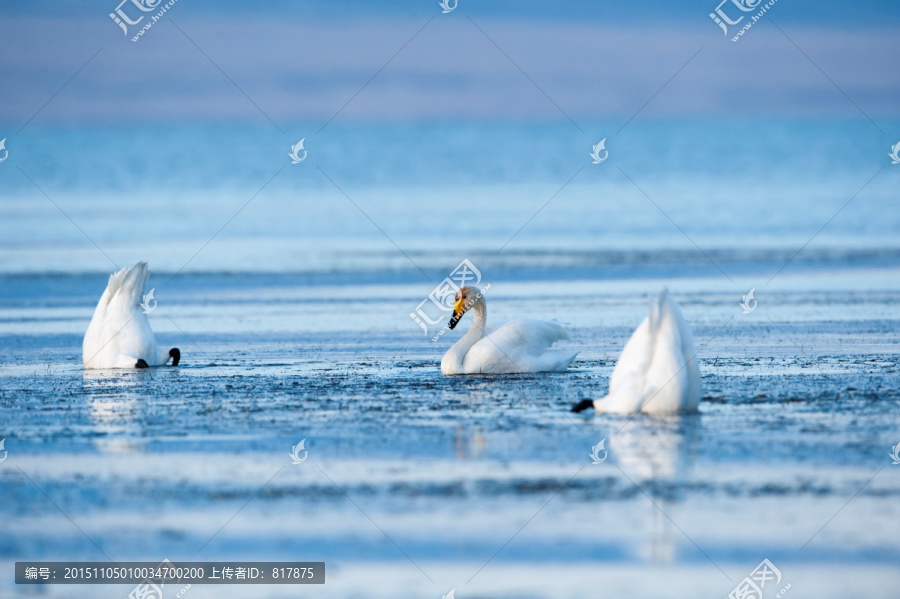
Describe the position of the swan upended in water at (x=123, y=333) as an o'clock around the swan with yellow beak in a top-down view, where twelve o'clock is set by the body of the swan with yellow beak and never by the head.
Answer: The swan upended in water is roughly at 12 o'clock from the swan with yellow beak.

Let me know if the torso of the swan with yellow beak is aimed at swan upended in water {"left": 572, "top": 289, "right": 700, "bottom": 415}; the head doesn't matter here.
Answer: no

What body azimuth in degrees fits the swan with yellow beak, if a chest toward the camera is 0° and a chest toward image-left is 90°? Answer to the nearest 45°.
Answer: approximately 90°

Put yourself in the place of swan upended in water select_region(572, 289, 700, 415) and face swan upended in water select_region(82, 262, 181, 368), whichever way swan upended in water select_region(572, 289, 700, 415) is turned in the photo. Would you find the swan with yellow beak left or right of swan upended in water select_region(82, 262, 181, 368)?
right
